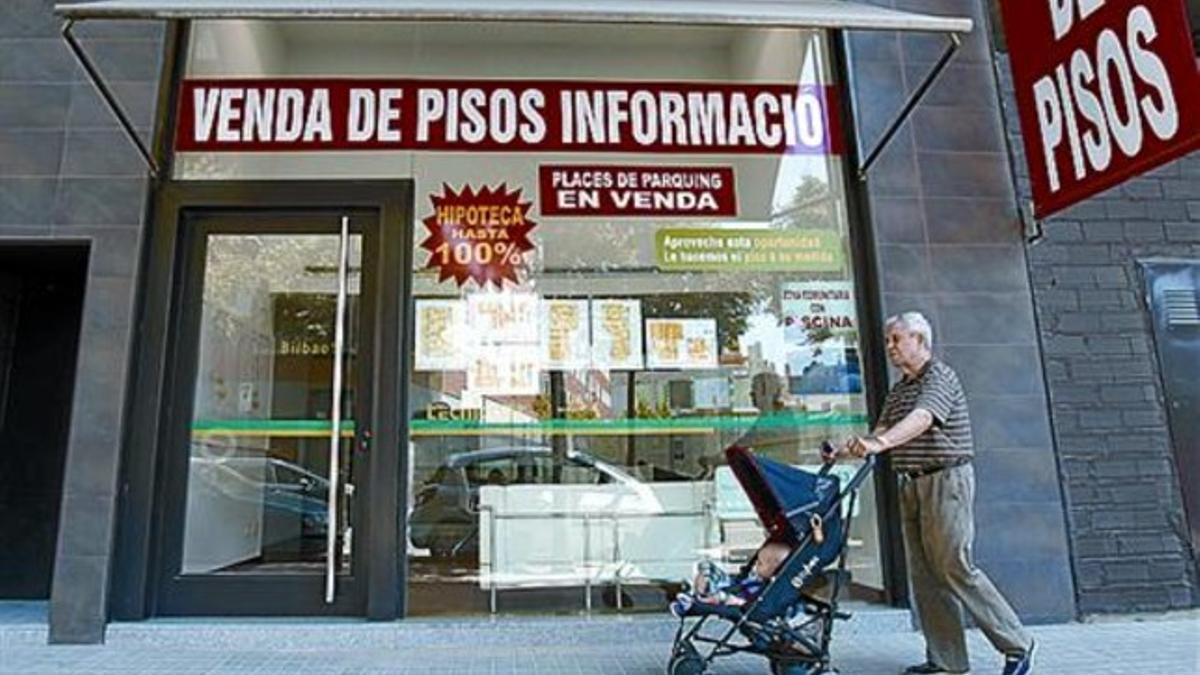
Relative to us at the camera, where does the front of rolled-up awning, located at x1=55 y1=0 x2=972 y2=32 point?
facing the viewer

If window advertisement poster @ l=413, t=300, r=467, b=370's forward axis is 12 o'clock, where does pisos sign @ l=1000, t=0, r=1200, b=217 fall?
The pisos sign is roughly at 10 o'clock from the window advertisement poster.

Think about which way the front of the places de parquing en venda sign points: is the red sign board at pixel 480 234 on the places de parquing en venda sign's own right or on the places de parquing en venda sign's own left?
on the places de parquing en venda sign's own right

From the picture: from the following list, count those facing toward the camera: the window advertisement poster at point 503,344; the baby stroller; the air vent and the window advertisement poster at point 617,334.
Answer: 3

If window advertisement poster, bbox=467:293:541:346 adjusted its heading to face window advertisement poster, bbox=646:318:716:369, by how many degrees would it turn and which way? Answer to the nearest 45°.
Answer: approximately 90° to its left

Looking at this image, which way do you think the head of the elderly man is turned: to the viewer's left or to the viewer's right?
to the viewer's left

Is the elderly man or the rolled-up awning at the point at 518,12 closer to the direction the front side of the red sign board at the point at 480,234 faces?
the rolled-up awning

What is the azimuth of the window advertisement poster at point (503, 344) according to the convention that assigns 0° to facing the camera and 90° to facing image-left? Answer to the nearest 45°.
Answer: approximately 0°

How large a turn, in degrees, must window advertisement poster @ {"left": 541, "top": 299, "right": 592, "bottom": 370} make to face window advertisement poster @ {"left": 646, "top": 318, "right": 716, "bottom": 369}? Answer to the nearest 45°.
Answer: approximately 90° to its left

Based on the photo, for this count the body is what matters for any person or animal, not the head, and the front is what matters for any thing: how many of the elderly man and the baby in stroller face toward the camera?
0

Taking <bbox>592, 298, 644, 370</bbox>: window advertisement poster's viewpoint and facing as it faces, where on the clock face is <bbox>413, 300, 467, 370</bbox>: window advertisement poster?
<bbox>413, 300, 467, 370</bbox>: window advertisement poster is roughly at 2 o'clock from <bbox>592, 298, 644, 370</bbox>: window advertisement poster.

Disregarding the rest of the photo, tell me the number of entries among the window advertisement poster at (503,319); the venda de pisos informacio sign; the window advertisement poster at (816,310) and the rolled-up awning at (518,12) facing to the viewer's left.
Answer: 0

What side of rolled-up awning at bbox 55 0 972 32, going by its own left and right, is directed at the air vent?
left

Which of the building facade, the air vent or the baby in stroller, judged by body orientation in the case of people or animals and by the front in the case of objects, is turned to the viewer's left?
the baby in stroller

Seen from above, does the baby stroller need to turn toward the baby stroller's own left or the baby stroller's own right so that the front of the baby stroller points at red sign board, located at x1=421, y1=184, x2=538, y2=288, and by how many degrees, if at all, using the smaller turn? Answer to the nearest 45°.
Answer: approximately 45° to the baby stroller's own right

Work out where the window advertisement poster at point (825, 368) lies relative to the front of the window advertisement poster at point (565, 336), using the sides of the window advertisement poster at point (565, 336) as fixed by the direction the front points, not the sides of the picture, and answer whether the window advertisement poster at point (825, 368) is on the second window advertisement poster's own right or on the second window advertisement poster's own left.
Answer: on the second window advertisement poster's own left

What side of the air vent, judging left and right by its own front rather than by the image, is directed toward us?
front
